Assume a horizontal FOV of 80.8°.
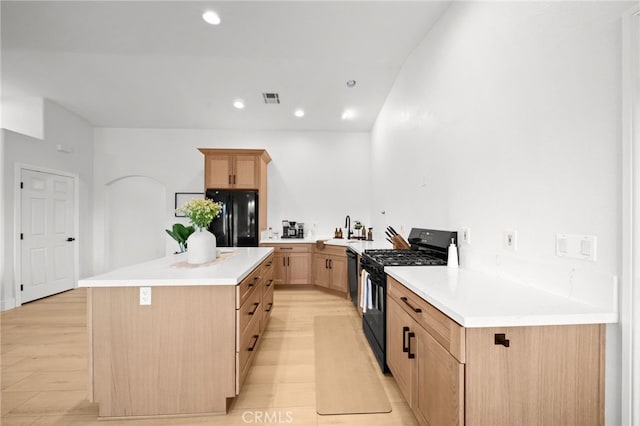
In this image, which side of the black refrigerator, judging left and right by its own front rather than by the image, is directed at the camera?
front

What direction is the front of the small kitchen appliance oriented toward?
toward the camera

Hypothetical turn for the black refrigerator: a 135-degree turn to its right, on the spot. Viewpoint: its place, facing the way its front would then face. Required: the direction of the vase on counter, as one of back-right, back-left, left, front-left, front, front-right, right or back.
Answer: back-left

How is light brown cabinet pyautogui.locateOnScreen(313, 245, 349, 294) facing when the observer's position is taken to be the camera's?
facing the viewer and to the left of the viewer

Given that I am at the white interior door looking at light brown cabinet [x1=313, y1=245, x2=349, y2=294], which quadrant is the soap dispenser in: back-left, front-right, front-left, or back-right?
front-right

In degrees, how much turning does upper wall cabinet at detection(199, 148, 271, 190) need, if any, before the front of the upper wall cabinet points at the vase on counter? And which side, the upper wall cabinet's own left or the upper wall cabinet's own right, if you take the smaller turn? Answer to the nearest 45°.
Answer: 0° — it already faces it

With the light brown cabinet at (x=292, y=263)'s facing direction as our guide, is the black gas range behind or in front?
in front

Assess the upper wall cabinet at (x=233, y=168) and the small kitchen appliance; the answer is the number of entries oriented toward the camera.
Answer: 2

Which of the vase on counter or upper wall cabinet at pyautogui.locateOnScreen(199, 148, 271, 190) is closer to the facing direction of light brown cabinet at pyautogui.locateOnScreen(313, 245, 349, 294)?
the vase on counter

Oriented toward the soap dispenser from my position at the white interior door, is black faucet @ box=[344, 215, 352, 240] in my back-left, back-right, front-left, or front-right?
front-left
